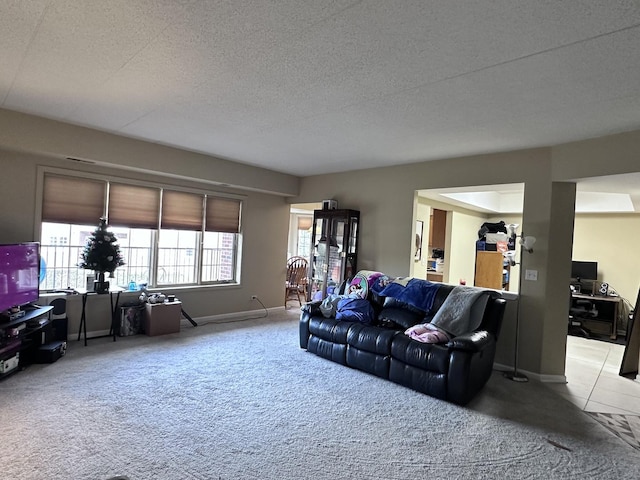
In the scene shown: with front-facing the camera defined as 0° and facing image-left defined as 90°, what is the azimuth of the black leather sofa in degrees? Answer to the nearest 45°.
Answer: approximately 45°

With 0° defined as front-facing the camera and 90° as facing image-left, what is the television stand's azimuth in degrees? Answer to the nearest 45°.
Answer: approximately 315°

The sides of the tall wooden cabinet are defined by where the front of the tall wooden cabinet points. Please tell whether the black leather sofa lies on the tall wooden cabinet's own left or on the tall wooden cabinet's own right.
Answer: on the tall wooden cabinet's own left

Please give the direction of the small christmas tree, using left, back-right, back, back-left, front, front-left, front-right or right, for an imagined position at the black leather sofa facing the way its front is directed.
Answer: front-right

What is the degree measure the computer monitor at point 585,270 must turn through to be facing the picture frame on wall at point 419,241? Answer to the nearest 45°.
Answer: approximately 45° to its right

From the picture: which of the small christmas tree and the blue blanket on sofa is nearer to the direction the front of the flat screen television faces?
the blue blanket on sofa

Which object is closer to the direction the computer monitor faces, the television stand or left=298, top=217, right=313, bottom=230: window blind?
the television stand

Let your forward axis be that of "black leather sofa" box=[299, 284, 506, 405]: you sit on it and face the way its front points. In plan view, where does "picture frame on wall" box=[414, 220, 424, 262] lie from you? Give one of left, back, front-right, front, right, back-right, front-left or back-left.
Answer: back-right

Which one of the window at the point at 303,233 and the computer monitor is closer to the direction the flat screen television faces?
the computer monitor

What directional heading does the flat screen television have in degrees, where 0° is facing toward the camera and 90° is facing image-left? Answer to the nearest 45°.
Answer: approximately 315°

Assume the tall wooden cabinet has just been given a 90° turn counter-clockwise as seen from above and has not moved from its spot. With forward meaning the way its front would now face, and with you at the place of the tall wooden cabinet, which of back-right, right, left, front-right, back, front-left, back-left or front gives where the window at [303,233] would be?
back-left

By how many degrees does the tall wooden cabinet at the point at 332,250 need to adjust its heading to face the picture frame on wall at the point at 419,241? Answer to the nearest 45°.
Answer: approximately 135° to its left
